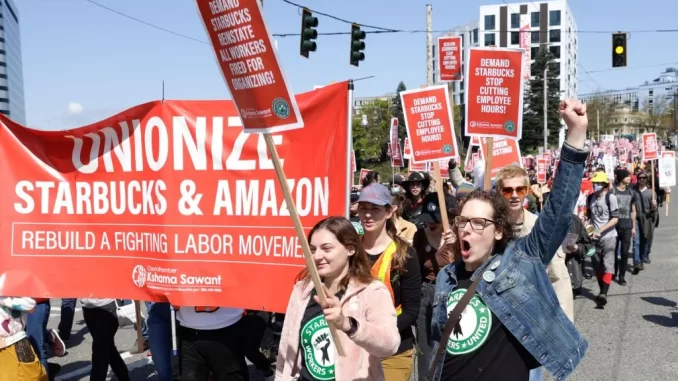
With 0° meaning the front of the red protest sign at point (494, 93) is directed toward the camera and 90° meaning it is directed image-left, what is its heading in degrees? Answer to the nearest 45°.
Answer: approximately 0°

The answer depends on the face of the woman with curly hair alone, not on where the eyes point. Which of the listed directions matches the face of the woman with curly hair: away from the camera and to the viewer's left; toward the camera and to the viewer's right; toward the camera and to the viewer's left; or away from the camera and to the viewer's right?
toward the camera and to the viewer's left

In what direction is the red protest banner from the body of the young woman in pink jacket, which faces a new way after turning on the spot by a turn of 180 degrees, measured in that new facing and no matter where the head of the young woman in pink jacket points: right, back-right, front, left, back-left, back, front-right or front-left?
left

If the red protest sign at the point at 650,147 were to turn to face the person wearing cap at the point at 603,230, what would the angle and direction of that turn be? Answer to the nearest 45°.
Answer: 0° — it already faces them

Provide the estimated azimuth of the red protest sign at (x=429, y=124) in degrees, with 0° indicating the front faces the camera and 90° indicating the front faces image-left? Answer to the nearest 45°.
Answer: approximately 0°
